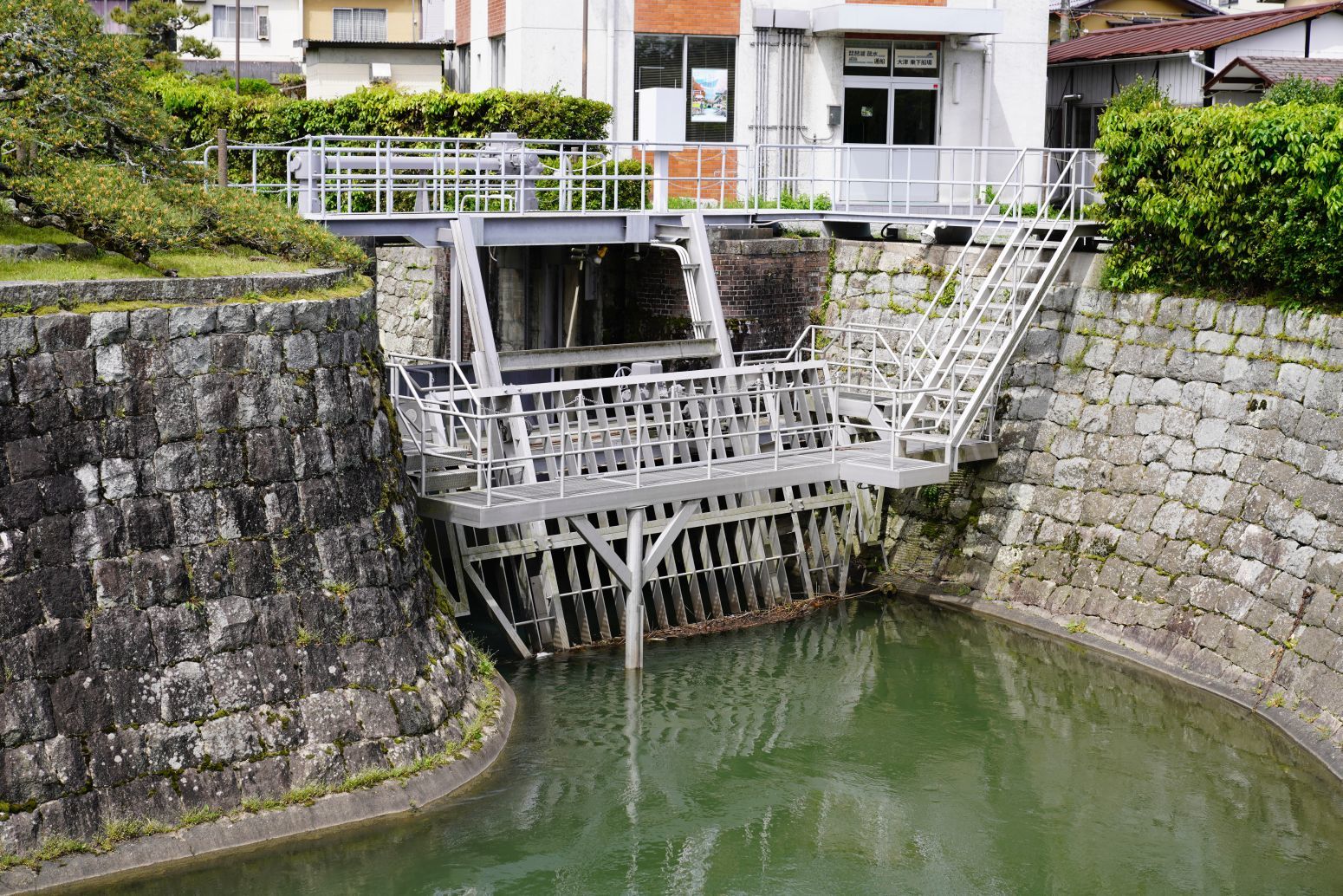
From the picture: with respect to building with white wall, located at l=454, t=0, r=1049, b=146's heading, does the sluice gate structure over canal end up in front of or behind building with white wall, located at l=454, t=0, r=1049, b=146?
in front

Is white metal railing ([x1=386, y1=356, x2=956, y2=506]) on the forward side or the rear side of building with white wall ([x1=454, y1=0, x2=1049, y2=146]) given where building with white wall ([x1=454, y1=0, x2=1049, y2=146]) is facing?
on the forward side

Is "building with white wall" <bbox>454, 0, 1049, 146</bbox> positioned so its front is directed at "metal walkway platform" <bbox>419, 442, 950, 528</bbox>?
yes

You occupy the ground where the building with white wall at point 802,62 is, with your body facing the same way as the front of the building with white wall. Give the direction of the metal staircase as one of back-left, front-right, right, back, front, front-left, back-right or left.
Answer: front

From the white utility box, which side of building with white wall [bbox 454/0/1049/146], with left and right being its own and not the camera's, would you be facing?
front

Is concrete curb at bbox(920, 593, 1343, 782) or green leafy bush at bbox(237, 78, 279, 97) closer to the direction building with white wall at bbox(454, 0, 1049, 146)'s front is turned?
the concrete curb

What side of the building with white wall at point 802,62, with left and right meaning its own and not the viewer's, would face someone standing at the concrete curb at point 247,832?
front

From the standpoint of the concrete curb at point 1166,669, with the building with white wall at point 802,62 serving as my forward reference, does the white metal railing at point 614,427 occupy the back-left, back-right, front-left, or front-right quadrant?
front-left

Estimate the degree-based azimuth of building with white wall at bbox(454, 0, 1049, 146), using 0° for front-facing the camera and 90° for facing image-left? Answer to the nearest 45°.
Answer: approximately 0°

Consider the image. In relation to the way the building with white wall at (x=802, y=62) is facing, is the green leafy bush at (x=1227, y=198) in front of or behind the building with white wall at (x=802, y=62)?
in front

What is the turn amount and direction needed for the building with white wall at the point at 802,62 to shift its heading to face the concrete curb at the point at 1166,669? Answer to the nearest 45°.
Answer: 0° — it already faces it

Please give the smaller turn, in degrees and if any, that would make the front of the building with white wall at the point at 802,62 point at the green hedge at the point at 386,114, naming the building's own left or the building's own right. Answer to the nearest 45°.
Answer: approximately 90° to the building's own right

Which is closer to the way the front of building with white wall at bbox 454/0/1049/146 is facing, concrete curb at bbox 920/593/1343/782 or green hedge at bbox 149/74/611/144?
the concrete curb

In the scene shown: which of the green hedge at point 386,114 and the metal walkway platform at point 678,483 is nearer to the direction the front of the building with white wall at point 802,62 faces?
the metal walkway platform
